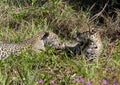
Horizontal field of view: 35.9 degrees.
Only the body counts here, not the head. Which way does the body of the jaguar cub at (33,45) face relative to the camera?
to the viewer's right
